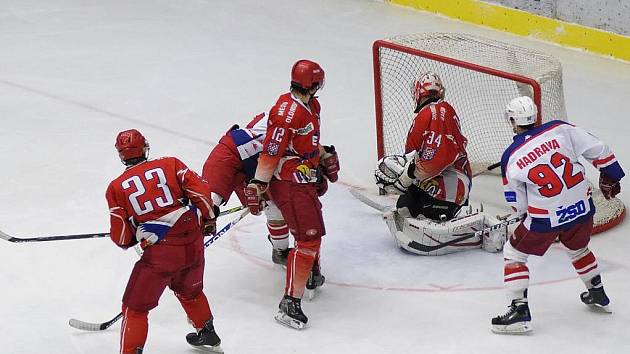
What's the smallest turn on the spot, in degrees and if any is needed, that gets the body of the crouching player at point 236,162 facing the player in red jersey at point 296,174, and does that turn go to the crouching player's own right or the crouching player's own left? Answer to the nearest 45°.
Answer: approximately 45° to the crouching player's own right

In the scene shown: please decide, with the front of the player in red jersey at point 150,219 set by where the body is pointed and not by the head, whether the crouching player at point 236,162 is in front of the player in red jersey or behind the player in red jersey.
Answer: in front

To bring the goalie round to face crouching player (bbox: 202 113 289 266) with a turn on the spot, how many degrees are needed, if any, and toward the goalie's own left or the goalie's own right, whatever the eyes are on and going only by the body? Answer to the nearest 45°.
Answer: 0° — they already face them

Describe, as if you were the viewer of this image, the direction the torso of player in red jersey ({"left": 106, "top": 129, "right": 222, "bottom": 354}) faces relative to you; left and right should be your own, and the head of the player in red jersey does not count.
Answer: facing away from the viewer

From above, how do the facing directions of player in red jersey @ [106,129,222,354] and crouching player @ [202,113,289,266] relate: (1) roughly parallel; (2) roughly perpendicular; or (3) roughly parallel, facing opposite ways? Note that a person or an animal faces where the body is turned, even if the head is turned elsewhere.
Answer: roughly perpendicular

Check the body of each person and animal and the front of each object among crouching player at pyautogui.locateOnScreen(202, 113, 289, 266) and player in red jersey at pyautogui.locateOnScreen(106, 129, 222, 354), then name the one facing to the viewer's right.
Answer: the crouching player

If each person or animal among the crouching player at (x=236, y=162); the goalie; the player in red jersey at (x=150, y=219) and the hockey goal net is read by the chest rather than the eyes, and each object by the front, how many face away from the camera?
1

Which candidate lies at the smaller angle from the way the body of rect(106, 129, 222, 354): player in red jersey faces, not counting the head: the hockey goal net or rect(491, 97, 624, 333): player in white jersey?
the hockey goal net

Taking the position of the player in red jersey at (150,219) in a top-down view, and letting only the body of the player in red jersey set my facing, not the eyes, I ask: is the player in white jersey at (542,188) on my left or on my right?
on my right

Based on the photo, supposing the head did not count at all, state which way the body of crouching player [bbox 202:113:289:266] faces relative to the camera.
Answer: to the viewer's right

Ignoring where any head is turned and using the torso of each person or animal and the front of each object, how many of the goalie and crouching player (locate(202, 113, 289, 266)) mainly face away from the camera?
0

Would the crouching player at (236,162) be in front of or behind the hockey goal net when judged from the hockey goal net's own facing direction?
in front
